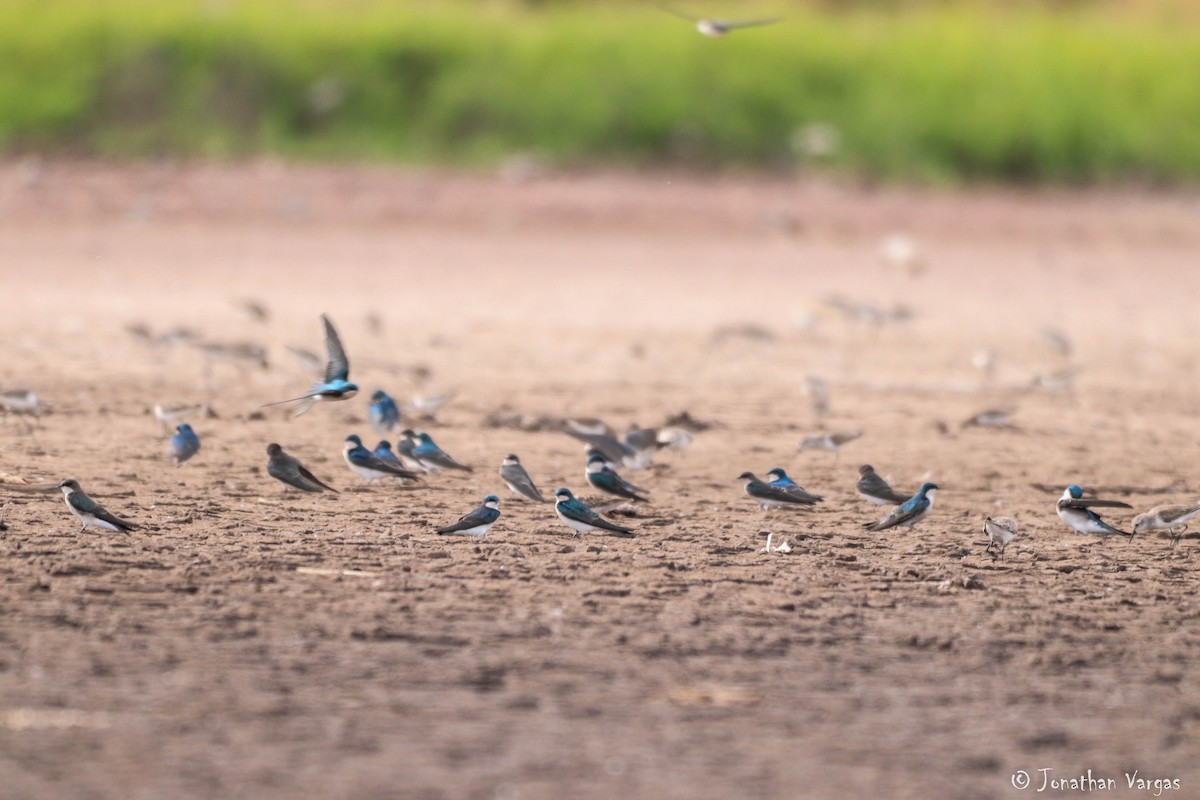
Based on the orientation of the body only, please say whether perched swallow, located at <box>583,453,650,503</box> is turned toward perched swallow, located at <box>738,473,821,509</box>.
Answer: no

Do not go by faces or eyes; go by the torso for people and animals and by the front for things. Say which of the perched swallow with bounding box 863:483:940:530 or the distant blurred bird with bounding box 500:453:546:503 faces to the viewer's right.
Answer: the perched swallow

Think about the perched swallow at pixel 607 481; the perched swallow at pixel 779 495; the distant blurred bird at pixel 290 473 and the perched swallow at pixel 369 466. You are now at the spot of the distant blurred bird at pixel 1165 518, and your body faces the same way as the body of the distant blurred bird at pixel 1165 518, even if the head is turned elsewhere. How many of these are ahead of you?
4

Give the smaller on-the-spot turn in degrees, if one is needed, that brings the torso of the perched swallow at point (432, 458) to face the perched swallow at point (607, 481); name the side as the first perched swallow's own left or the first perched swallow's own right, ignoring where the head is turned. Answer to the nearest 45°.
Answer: approximately 135° to the first perched swallow's own left

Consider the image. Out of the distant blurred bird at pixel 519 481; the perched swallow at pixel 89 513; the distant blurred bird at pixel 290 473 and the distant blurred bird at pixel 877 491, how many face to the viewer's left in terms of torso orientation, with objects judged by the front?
4

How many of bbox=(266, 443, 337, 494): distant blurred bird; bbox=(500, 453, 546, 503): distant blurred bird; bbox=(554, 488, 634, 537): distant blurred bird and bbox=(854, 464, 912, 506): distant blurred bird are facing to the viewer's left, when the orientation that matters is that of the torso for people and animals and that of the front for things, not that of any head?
4

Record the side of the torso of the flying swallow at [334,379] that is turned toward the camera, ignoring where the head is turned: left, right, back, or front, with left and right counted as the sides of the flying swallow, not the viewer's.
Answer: right

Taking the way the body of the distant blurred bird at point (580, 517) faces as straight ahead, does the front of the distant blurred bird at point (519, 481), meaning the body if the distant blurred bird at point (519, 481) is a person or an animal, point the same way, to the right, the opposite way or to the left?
the same way

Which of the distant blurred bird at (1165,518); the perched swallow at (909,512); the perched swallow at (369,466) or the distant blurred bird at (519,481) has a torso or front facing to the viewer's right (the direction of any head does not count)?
the perched swallow at (909,512)

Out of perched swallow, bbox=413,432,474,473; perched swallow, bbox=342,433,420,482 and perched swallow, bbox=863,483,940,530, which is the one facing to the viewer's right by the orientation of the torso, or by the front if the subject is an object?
perched swallow, bbox=863,483,940,530

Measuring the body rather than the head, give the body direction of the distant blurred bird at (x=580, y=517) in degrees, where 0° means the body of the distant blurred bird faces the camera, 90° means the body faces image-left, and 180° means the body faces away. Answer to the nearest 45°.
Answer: approximately 90°

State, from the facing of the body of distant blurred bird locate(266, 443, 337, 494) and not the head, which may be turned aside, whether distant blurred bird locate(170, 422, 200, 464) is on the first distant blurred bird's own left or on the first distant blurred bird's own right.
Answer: on the first distant blurred bird's own right

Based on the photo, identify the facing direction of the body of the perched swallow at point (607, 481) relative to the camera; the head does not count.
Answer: to the viewer's left

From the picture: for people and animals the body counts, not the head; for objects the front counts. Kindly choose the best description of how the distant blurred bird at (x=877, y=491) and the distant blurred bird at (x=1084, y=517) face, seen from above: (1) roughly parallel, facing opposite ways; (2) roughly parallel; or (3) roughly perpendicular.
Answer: roughly parallel

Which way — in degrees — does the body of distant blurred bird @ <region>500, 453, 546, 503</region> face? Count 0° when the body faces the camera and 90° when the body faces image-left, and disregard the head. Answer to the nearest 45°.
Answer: approximately 90°

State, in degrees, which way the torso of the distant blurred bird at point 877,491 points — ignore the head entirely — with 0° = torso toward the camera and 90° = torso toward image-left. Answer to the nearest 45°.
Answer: approximately 90°

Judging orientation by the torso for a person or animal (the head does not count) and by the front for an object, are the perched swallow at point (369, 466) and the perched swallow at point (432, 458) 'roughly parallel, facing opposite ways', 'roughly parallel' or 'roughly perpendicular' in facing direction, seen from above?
roughly parallel

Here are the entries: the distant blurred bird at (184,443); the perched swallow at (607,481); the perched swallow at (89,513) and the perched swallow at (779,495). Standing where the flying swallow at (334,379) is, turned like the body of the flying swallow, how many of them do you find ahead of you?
2

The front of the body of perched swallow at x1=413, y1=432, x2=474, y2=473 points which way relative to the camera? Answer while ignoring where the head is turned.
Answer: to the viewer's left

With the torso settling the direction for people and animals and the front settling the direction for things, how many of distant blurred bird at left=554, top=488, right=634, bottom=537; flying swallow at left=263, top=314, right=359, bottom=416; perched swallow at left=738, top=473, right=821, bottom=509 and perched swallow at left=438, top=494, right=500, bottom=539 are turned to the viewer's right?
2

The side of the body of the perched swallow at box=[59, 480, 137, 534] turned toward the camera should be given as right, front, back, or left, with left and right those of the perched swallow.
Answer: left

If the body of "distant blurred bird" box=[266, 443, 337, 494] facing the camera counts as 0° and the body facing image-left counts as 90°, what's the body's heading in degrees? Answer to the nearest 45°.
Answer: approximately 90°

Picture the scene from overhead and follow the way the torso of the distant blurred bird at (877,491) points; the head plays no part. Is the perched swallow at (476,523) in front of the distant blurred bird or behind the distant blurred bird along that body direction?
in front

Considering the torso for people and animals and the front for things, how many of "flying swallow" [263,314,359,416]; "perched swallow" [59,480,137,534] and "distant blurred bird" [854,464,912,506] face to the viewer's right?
1

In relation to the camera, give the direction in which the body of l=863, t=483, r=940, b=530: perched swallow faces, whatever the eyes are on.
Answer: to the viewer's right
